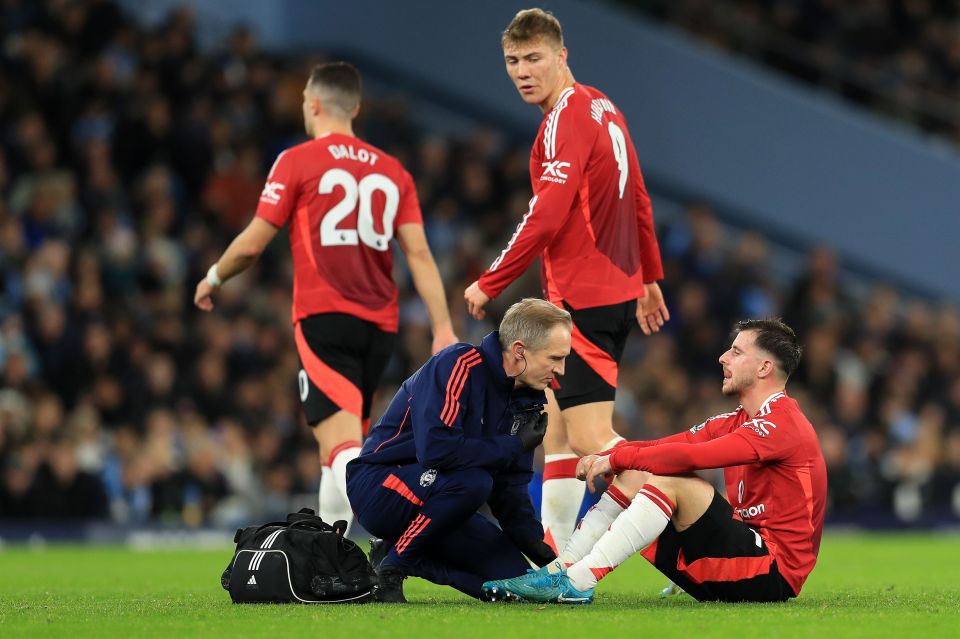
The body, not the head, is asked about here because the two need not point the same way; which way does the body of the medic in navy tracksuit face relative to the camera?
to the viewer's right
